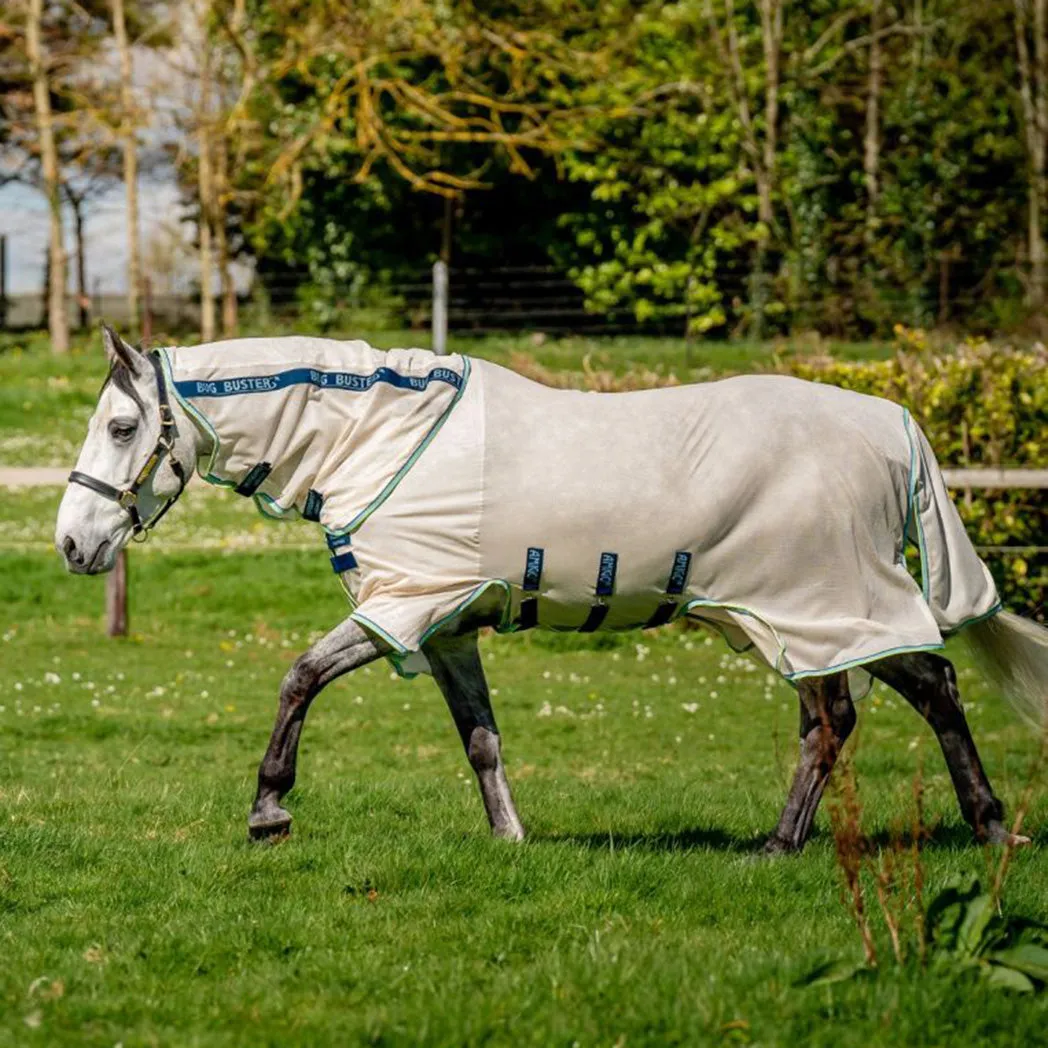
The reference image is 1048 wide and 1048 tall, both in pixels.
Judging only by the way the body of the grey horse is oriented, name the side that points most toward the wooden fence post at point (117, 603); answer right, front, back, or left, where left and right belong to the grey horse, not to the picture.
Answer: right

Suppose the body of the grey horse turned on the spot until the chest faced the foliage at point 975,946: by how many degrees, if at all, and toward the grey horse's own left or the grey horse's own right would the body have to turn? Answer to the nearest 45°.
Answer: approximately 135° to the grey horse's own left

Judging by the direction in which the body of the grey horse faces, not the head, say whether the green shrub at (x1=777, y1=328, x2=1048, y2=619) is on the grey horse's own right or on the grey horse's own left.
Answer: on the grey horse's own right

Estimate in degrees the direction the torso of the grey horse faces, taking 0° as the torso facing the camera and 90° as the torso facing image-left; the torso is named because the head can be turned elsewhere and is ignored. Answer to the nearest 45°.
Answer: approximately 90°

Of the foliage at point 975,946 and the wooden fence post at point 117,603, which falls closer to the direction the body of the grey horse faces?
the wooden fence post

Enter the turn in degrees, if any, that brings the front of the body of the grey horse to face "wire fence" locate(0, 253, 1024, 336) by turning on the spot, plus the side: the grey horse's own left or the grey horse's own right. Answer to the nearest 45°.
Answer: approximately 90° to the grey horse's own right
